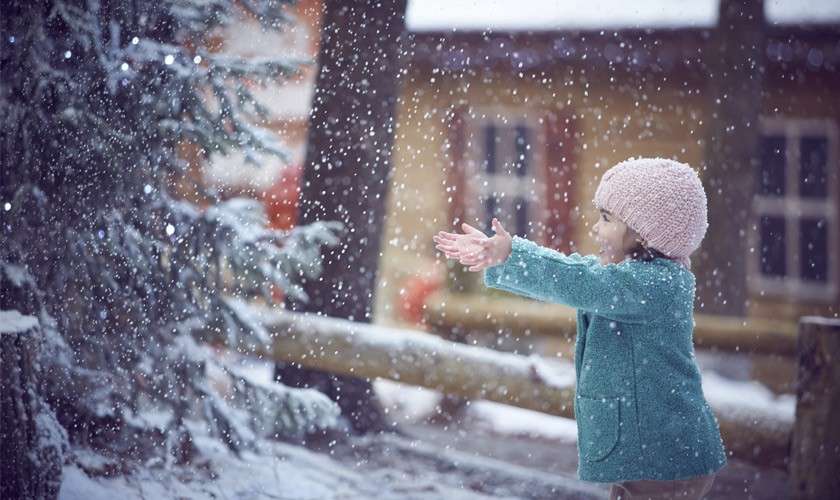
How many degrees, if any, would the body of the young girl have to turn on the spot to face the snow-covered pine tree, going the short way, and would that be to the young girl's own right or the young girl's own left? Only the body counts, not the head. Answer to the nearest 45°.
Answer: approximately 45° to the young girl's own right

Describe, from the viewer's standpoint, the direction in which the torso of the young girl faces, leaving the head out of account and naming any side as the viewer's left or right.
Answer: facing to the left of the viewer

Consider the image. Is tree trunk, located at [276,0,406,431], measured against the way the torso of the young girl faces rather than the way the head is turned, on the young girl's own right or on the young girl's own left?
on the young girl's own right

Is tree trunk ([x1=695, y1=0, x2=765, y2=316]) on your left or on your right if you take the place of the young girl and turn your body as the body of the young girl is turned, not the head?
on your right

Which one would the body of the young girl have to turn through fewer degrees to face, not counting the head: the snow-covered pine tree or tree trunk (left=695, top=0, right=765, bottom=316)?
the snow-covered pine tree

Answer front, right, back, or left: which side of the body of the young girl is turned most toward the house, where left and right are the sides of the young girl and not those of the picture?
right

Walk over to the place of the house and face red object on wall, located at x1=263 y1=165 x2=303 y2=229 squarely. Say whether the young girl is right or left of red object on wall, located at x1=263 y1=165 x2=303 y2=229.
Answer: left
